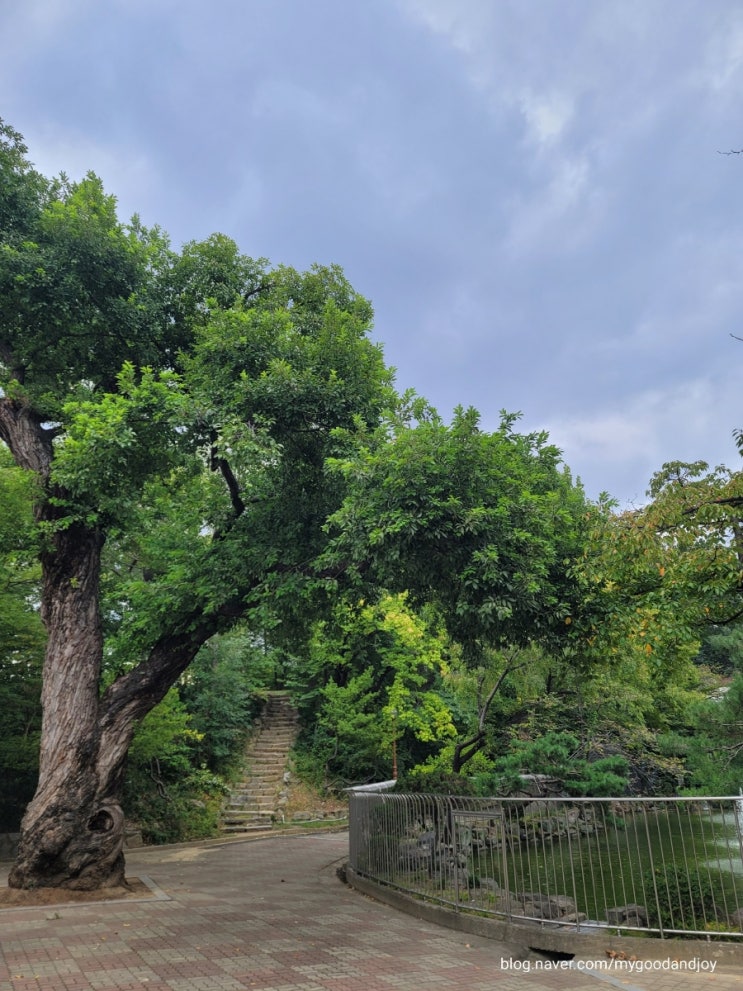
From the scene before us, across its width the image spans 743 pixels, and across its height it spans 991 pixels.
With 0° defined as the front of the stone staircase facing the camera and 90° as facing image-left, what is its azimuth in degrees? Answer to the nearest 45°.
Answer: approximately 0°

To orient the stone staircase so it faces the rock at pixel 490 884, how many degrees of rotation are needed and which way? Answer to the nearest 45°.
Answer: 0° — it already faces it

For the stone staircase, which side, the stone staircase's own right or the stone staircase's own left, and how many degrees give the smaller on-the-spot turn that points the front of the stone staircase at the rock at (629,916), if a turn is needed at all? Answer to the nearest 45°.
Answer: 0° — it already faces it

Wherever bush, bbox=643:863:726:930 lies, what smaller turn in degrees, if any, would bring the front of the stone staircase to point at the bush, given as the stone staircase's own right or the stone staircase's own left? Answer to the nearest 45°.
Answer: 0° — it already faces it

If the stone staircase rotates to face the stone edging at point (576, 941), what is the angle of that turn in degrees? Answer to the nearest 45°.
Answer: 0° — it already faces it
